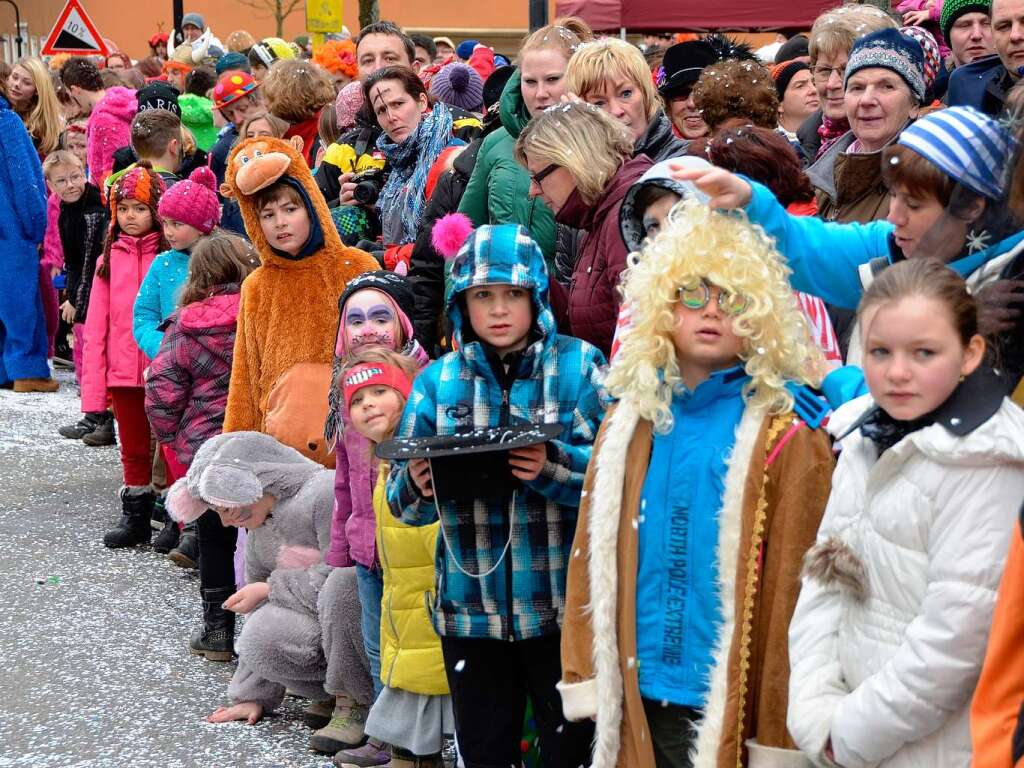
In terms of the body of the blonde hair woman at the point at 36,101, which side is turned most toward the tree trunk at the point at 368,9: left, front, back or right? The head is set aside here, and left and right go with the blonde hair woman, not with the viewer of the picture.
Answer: back

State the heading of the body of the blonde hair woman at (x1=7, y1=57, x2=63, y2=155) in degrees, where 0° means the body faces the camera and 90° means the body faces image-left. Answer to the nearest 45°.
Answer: approximately 45°

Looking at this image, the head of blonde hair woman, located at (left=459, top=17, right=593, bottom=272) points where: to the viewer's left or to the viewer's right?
to the viewer's left

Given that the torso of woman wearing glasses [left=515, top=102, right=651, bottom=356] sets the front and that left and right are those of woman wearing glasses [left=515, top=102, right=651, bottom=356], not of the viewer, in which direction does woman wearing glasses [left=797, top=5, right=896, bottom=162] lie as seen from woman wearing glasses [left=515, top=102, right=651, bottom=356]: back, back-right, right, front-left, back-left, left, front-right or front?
back-right

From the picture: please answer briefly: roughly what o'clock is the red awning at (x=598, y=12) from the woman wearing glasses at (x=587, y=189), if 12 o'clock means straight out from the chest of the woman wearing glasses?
The red awning is roughly at 3 o'clock from the woman wearing glasses.

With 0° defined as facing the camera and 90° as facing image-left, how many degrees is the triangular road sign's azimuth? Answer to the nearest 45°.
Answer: approximately 0°

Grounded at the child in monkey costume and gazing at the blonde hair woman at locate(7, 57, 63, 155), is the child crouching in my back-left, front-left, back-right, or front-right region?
back-left

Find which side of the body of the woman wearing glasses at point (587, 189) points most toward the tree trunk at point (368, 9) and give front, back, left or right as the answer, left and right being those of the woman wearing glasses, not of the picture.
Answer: right

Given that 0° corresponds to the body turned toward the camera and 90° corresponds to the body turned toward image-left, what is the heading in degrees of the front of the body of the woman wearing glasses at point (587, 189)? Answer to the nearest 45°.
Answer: approximately 90°

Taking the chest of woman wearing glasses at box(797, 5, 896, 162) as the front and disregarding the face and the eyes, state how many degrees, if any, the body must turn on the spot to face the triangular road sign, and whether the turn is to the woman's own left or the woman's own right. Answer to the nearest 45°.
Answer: approximately 90° to the woman's own right

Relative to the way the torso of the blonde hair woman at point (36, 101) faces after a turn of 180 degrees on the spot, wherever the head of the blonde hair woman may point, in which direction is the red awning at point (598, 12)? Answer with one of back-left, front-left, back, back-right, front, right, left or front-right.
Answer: front-right
